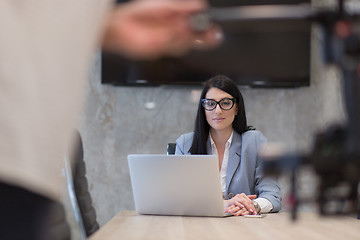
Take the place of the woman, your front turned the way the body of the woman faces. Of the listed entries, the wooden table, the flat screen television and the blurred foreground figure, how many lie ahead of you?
2

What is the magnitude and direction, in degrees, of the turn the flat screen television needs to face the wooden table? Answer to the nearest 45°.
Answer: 0° — it already faces it

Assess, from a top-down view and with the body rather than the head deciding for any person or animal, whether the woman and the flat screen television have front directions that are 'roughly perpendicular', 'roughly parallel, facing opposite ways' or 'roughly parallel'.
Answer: roughly parallel

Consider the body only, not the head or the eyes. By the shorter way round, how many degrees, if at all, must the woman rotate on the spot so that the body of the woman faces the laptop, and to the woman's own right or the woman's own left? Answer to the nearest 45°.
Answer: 0° — they already face it

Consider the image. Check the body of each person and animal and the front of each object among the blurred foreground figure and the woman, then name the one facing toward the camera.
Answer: the woman

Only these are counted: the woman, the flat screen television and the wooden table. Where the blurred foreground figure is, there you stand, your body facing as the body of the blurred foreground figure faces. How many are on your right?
0

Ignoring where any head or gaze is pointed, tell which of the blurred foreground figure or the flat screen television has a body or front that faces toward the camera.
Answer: the flat screen television

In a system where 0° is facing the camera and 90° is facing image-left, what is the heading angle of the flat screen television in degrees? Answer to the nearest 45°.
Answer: approximately 0°

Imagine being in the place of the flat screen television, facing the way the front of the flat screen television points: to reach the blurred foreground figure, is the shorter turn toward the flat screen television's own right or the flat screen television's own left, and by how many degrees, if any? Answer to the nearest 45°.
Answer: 0° — it already faces them

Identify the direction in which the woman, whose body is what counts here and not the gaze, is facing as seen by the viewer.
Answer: toward the camera

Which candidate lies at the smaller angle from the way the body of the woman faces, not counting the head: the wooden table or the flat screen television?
the wooden table

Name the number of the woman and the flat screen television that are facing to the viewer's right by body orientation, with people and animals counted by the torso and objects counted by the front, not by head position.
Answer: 0

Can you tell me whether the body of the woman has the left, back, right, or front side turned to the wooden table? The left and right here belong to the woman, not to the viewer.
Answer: front

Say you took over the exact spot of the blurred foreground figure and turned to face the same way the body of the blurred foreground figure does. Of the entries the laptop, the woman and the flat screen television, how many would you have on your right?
0

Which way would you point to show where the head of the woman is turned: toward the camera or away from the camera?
toward the camera
